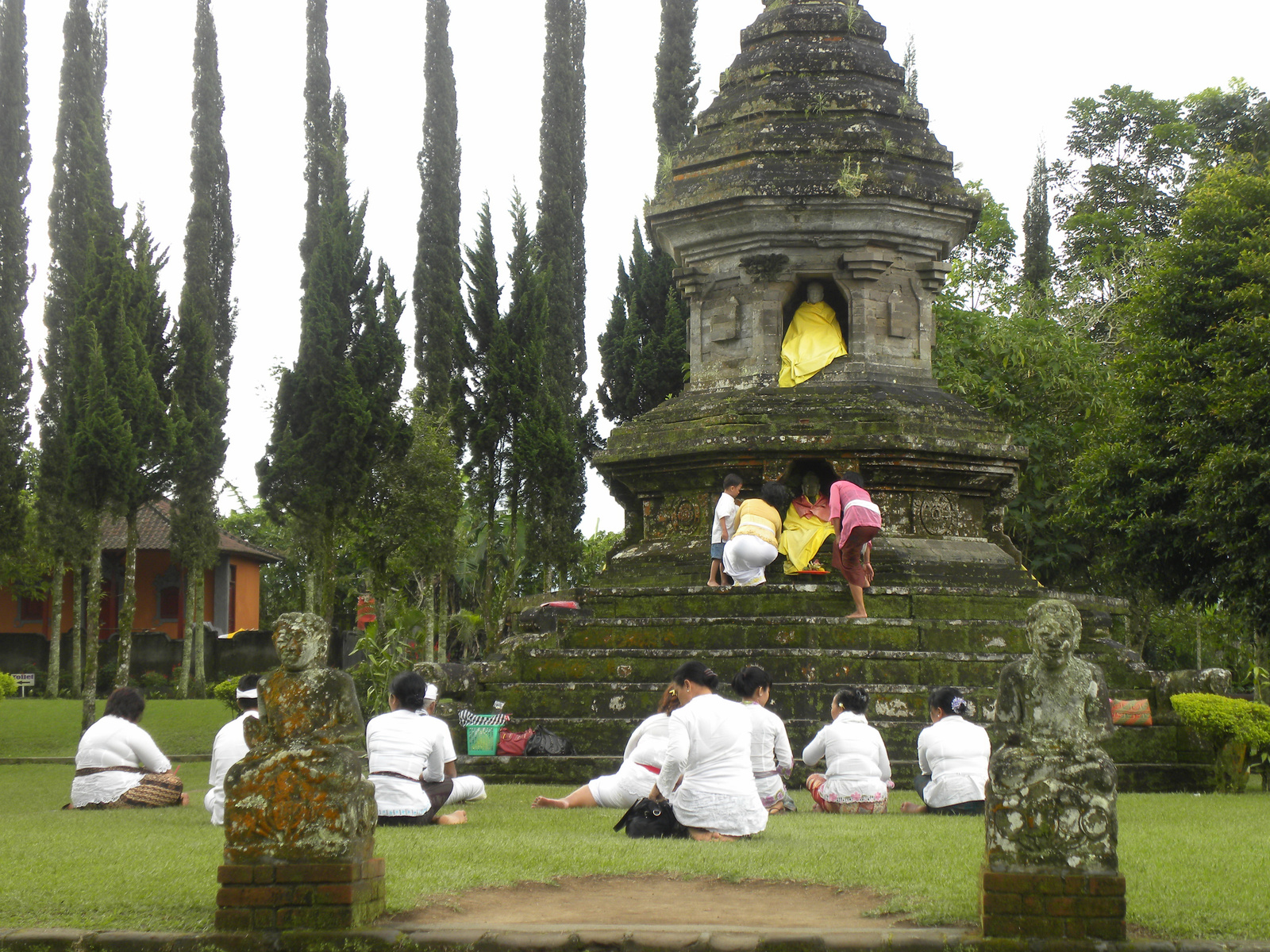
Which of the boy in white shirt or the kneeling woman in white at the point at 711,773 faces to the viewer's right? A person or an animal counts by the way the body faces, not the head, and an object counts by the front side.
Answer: the boy in white shirt

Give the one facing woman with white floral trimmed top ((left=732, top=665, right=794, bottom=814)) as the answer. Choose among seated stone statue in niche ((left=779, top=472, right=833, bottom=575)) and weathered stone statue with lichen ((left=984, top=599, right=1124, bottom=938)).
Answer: the seated stone statue in niche

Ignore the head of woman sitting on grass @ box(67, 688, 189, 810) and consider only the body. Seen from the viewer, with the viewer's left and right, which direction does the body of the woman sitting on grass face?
facing away from the viewer and to the right of the viewer

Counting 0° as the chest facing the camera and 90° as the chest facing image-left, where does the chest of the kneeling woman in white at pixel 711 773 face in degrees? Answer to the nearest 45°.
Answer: approximately 135°

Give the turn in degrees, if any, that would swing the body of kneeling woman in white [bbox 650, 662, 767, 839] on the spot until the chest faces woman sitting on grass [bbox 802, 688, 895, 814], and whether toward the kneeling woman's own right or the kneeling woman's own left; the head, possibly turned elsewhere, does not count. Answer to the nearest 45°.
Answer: approximately 90° to the kneeling woman's own right

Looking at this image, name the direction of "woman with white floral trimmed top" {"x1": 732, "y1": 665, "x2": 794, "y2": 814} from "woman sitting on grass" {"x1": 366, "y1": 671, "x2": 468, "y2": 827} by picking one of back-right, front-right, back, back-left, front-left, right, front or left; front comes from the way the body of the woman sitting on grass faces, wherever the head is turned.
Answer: front-right

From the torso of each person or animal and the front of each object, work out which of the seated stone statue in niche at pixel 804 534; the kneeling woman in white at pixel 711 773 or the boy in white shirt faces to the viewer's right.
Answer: the boy in white shirt

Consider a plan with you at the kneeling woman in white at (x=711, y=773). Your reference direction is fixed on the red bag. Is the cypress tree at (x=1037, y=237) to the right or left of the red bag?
right

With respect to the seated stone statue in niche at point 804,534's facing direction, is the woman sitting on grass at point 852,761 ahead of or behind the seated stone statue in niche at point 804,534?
ahead

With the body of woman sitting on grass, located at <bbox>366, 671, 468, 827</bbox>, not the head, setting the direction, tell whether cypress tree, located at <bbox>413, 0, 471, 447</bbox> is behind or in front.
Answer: in front

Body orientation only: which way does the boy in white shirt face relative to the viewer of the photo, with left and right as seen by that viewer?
facing to the right of the viewer

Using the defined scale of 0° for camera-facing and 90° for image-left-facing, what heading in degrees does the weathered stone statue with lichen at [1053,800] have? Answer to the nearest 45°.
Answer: approximately 0°

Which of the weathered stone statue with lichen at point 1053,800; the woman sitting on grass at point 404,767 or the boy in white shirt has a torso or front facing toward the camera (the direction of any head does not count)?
the weathered stone statue with lichen
